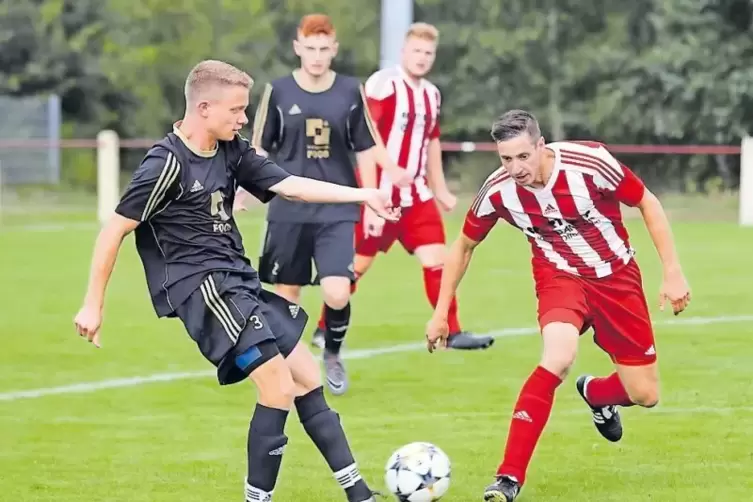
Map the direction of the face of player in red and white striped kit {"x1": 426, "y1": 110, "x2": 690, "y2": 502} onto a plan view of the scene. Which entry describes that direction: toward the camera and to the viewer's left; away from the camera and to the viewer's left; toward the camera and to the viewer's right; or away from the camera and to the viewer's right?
toward the camera and to the viewer's left

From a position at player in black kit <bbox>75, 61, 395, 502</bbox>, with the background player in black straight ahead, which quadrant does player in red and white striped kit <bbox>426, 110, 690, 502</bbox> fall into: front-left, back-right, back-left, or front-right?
front-right

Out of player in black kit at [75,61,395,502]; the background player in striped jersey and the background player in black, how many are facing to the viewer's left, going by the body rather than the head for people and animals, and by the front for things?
0

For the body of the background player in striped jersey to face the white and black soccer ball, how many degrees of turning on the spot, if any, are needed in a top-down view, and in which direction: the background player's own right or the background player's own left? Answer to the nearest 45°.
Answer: approximately 45° to the background player's own right

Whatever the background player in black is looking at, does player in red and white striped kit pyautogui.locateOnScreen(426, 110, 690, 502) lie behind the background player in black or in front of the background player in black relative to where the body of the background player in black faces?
in front

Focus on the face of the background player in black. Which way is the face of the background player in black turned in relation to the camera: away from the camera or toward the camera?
toward the camera

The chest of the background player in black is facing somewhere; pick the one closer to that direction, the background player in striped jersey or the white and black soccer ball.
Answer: the white and black soccer ball

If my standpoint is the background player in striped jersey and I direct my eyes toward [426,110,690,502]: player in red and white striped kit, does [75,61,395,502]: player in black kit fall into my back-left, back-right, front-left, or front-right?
front-right

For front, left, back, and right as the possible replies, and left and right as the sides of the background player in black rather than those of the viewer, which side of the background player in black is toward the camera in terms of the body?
front

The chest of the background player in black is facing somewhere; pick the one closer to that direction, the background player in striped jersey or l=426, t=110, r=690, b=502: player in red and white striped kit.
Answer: the player in red and white striped kit

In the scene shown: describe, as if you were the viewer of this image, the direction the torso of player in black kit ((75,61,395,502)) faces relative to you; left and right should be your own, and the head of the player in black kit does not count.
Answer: facing the viewer and to the right of the viewer

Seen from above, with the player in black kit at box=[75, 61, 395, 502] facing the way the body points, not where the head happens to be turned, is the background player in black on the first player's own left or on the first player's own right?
on the first player's own left

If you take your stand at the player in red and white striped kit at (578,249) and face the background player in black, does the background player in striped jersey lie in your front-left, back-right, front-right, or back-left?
front-right
